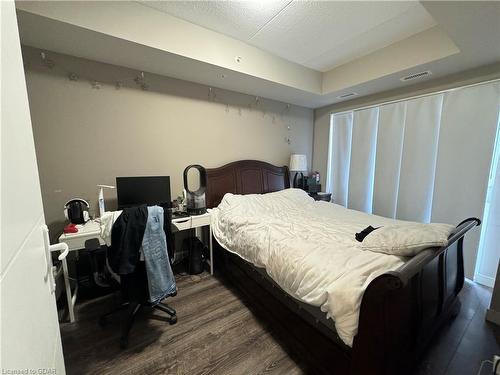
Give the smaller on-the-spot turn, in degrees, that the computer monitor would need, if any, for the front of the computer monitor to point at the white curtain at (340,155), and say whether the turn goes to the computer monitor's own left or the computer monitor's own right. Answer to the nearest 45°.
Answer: approximately 90° to the computer monitor's own left

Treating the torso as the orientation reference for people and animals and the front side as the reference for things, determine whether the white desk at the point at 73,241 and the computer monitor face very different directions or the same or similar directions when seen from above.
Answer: same or similar directions

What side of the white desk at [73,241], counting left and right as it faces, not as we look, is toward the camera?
front

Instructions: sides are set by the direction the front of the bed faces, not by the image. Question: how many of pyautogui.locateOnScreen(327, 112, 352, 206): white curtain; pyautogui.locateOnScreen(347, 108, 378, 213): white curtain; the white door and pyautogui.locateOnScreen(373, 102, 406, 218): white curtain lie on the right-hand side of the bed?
1

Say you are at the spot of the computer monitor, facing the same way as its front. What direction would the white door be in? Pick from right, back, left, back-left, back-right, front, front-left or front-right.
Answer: front

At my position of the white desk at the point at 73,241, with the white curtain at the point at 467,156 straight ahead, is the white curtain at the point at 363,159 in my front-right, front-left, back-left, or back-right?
front-left

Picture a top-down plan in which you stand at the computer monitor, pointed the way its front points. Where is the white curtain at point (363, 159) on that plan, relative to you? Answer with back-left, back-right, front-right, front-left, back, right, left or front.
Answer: left

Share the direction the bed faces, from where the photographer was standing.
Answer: facing the viewer and to the right of the viewer

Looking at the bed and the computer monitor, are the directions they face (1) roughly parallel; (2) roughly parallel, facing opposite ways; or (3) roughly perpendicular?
roughly parallel

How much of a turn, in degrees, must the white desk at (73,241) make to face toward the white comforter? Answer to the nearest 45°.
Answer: approximately 45° to its left

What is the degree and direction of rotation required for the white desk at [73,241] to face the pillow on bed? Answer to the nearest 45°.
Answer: approximately 45° to its left

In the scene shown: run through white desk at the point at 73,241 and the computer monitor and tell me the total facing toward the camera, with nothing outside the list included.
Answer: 2

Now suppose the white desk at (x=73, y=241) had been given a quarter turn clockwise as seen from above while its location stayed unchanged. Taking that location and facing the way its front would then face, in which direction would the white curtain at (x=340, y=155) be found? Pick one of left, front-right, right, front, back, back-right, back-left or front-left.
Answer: back

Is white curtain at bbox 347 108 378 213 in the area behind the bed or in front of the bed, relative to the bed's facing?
behind

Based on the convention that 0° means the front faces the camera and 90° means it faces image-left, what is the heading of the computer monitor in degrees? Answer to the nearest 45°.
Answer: approximately 0°
